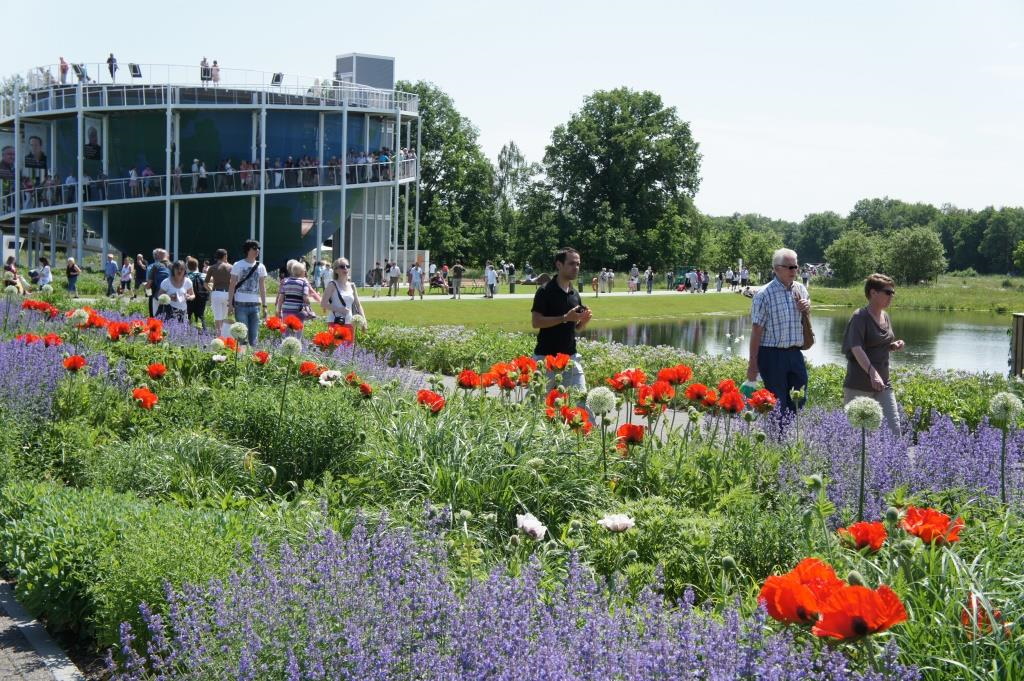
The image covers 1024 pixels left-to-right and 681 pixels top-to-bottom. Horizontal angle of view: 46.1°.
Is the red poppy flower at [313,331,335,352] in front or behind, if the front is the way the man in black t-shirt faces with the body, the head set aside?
behind

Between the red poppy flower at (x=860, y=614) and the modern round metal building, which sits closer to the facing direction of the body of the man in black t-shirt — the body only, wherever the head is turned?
the red poppy flower

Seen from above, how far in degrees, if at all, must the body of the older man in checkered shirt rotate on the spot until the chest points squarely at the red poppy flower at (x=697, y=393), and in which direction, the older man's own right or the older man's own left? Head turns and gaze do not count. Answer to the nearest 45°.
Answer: approximately 45° to the older man's own right

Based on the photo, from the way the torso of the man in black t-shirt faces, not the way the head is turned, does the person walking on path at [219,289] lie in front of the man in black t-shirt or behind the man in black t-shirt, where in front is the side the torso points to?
behind

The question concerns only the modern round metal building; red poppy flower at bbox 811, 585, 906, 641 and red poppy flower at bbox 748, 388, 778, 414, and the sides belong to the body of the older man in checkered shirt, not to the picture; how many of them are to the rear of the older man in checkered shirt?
1

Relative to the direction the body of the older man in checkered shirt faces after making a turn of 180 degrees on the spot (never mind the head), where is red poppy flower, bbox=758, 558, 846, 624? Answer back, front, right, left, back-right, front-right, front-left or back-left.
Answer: back-left

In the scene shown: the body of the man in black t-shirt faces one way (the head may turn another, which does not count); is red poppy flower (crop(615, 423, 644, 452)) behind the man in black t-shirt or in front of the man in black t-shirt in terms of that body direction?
in front

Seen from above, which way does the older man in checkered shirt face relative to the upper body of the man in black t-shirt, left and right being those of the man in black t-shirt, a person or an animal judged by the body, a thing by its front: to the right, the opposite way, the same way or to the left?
the same way

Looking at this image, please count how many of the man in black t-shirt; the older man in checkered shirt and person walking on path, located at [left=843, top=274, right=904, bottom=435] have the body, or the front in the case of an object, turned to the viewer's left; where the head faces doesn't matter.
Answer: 0

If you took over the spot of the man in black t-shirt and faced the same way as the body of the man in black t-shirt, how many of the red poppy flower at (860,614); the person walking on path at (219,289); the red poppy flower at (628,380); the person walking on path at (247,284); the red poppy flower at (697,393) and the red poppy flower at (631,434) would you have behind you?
2

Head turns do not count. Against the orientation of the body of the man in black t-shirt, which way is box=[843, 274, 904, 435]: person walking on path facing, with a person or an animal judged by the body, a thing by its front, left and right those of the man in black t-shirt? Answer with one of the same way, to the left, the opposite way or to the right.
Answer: the same way

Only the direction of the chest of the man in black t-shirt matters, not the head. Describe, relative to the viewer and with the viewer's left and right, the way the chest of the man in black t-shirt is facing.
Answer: facing the viewer and to the right of the viewer

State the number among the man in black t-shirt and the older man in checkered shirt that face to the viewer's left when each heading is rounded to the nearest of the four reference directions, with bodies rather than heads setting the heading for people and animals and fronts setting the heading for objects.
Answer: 0

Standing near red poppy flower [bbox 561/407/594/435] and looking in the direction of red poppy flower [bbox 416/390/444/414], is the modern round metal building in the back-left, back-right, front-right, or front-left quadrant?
front-right
